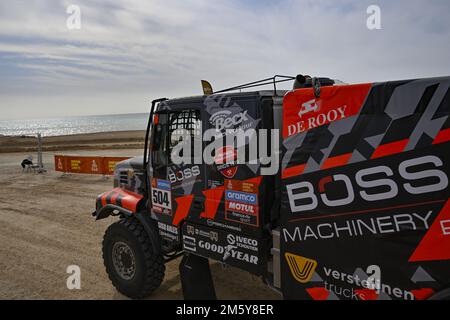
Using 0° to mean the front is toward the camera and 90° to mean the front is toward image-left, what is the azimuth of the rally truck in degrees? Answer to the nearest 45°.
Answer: approximately 135°

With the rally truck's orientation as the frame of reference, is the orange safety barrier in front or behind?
in front
